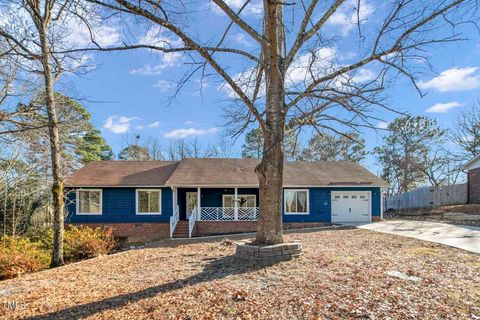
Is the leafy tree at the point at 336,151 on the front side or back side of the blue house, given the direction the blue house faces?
on the back side

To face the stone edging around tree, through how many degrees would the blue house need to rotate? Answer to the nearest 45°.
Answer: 0° — it already faces it

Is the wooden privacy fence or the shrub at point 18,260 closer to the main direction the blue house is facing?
the shrub

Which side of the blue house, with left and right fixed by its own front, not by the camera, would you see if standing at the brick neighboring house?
left

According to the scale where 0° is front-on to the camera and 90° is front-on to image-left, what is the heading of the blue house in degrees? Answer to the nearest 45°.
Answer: approximately 0°

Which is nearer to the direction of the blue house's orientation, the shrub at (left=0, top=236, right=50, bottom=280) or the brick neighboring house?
the shrub

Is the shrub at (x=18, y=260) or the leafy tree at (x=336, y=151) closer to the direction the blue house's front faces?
the shrub
